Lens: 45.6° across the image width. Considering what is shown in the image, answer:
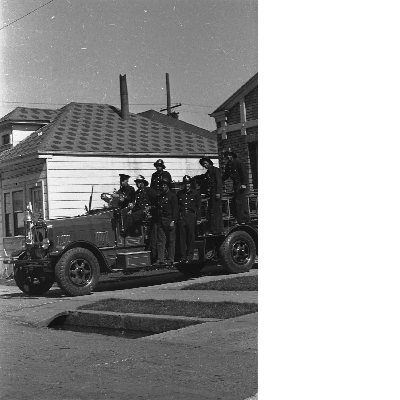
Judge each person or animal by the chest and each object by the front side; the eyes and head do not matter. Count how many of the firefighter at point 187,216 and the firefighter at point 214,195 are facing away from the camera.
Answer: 0

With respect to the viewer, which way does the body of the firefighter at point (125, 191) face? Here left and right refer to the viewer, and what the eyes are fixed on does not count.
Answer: facing the viewer and to the left of the viewer
